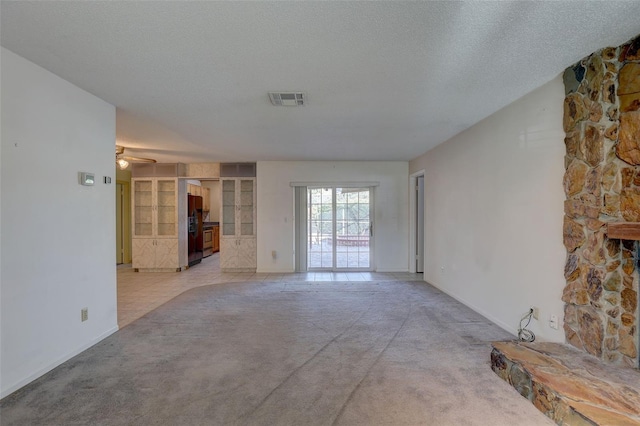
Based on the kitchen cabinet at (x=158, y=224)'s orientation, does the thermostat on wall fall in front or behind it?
in front

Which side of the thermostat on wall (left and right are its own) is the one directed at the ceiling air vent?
front

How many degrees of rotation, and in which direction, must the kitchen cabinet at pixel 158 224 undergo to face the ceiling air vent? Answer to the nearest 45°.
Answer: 0° — it already faces it

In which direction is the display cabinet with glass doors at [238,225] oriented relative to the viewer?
toward the camera

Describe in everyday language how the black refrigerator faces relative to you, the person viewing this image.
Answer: facing to the right of the viewer

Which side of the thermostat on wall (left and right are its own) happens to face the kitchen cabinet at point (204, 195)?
left

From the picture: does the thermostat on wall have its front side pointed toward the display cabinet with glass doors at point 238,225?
no

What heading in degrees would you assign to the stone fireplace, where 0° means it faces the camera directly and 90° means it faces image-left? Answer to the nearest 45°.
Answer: approximately 45°

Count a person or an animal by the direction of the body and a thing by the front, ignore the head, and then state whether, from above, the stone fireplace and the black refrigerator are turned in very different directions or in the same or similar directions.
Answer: very different directions

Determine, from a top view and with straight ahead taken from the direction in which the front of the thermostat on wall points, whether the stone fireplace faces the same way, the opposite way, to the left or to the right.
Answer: the opposite way

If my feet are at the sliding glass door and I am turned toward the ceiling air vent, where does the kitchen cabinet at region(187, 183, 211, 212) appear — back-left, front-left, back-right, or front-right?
back-right

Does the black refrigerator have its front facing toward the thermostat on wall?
no

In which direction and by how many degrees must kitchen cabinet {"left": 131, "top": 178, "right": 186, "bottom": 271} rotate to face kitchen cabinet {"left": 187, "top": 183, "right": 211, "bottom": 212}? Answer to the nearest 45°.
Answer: approximately 135° to its left

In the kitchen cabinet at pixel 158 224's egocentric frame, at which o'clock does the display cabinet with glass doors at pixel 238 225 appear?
the display cabinet with glass doors at pixel 238 225 is roughly at 10 o'clock from the kitchen cabinet at pixel 158 224.

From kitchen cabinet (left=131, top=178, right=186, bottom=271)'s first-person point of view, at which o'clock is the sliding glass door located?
The sliding glass door is roughly at 10 o'clock from the kitchen cabinet.
